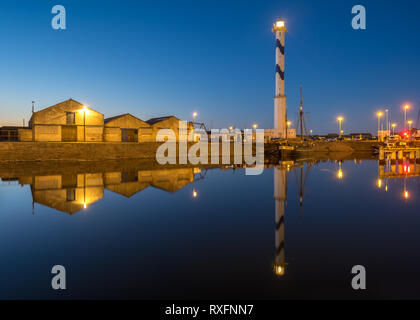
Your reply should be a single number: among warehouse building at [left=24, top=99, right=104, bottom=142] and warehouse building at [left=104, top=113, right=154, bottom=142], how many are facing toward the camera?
2

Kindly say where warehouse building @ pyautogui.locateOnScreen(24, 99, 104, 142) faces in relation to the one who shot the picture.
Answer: facing the viewer

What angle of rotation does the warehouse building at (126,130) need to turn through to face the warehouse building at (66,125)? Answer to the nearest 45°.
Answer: approximately 45° to its right

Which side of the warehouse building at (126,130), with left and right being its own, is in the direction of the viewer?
front
